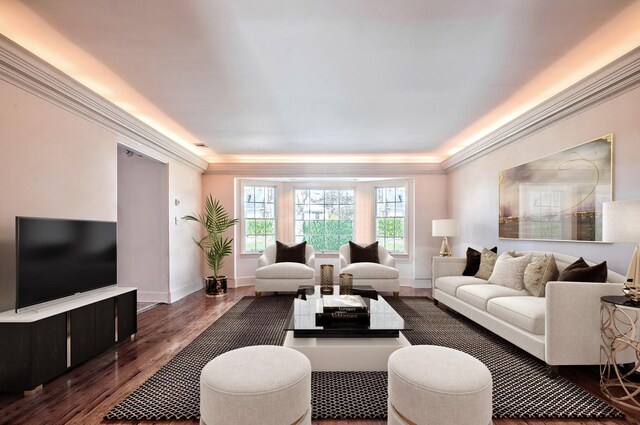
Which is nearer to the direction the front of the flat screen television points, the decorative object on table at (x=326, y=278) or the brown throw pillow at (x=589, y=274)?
the brown throw pillow

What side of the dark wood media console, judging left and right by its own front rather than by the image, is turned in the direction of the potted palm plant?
left

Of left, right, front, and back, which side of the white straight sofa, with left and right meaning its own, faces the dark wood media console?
front

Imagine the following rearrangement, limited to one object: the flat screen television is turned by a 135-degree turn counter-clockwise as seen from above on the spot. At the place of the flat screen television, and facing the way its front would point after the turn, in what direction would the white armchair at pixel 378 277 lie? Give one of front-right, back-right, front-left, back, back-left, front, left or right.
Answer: right

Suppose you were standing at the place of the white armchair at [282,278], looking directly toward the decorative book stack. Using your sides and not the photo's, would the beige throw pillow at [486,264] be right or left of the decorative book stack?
left

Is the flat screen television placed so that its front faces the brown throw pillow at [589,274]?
yes

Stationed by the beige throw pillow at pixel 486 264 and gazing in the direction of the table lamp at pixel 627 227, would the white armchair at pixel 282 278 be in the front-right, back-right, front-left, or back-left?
back-right

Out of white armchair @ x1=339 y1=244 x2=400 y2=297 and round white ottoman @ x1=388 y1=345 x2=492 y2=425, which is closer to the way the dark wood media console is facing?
the round white ottoman

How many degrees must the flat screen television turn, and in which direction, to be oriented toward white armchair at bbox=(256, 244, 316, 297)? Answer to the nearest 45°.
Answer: approximately 90° to its left

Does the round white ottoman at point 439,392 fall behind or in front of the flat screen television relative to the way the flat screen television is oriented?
in front

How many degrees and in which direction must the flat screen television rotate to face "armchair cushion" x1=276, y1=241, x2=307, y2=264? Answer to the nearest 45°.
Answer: approximately 90° to its left

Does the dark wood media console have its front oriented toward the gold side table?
yes

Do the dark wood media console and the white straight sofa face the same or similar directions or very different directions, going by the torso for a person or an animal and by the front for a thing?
very different directions

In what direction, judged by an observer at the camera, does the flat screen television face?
facing the viewer and to the right of the viewer

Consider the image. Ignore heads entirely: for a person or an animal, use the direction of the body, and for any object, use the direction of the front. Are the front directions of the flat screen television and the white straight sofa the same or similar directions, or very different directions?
very different directions

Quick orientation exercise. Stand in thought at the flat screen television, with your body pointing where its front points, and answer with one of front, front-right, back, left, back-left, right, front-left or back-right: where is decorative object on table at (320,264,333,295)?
front-left

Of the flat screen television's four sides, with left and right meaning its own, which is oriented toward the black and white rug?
front

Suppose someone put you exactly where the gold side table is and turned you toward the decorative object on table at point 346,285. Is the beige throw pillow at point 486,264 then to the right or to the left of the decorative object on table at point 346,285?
right
